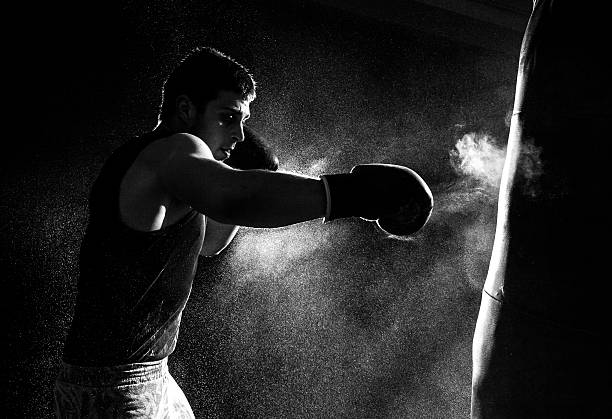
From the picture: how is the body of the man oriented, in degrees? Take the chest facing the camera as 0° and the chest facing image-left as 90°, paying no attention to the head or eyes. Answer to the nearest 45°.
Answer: approximately 270°
